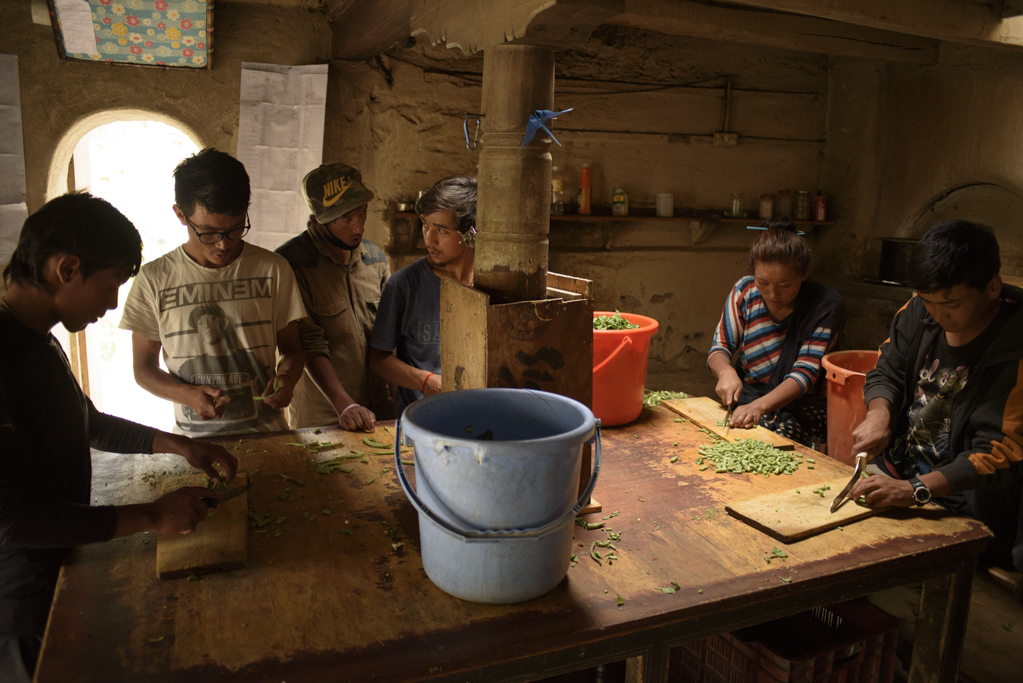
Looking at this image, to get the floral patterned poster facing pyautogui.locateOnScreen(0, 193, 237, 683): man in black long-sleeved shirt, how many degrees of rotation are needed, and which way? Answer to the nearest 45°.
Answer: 0° — it already faces them

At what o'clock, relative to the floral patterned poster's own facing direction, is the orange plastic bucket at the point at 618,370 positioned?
The orange plastic bucket is roughly at 11 o'clock from the floral patterned poster.

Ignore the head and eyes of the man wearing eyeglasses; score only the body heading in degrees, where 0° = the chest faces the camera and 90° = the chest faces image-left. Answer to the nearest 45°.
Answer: approximately 0°

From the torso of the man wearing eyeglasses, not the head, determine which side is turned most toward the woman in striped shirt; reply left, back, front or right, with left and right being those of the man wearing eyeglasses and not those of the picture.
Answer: left

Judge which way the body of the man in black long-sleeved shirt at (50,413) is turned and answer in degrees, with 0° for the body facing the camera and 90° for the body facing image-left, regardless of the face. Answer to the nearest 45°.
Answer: approximately 270°

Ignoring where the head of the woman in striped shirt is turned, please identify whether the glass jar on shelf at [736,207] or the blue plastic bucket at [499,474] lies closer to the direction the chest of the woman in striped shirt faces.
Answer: the blue plastic bucket

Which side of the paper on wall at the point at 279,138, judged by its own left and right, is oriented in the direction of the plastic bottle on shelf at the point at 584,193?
left

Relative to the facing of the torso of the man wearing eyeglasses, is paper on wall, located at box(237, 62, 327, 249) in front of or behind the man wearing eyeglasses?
behind

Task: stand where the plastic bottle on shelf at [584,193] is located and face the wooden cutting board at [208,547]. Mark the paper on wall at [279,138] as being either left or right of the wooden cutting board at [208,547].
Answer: right

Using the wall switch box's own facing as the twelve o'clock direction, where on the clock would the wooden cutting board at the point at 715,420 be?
The wooden cutting board is roughly at 12 o'clock from the wall switch box.

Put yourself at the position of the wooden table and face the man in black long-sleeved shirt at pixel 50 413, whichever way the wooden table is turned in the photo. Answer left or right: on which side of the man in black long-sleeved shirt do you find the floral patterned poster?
right

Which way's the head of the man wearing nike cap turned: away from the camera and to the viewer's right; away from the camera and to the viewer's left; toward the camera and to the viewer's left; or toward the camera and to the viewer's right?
toward the camera and to the viewer's right
